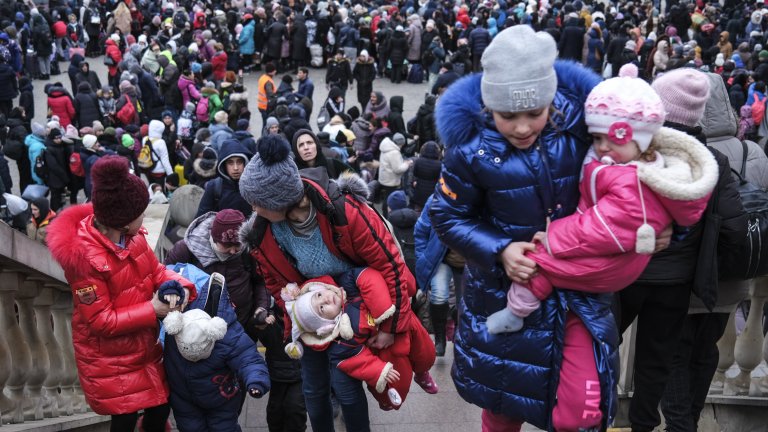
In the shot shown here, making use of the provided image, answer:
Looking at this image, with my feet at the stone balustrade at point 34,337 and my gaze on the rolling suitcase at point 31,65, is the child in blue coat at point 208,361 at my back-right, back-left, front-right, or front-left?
back-right

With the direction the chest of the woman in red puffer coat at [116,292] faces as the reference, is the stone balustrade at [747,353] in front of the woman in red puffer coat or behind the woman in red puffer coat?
in front

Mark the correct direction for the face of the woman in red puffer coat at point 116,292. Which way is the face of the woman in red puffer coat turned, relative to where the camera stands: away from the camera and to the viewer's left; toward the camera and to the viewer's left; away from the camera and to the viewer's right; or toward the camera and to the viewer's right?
away from the camera and to the viewer's right

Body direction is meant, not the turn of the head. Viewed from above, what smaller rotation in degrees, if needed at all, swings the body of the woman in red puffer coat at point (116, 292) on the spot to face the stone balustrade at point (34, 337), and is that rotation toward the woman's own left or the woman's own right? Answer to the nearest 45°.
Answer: approximately 180°

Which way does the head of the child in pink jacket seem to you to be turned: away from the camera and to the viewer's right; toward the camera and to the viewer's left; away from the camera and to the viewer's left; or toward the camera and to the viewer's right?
toward the camera and to the viewer's left

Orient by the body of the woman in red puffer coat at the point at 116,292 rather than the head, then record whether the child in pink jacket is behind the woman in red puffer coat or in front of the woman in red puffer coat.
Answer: in front
